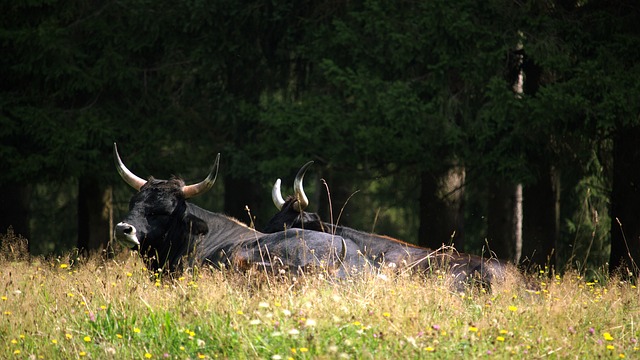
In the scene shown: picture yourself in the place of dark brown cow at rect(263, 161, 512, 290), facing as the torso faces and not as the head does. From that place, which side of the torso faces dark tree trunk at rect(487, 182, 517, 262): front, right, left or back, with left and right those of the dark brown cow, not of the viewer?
right

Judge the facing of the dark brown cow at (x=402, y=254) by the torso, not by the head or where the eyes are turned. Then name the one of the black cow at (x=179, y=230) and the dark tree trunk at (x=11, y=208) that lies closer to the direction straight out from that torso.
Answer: the black cow

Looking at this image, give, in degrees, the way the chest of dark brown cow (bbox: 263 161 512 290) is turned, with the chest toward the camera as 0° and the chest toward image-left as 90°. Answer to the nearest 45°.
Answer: approximately 90°

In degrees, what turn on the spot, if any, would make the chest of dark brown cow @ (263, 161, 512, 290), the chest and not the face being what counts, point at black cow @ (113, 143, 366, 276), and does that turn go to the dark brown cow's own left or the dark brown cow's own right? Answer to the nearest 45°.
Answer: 0° — it already faces it

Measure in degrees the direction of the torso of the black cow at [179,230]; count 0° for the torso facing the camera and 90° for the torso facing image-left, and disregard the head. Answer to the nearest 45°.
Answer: approximately 90°

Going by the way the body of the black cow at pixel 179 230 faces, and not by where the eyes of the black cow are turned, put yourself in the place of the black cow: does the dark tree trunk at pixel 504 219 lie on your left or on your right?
on your right

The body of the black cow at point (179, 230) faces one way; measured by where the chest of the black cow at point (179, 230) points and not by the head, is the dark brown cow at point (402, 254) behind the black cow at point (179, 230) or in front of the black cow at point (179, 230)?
behind

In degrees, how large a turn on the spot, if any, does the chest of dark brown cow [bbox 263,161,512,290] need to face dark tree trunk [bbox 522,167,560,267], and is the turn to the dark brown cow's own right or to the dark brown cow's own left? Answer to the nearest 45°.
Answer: approximately 90° to the dark brown cow's own right

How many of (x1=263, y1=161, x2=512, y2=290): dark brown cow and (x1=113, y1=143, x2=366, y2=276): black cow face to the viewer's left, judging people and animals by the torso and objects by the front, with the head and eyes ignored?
2

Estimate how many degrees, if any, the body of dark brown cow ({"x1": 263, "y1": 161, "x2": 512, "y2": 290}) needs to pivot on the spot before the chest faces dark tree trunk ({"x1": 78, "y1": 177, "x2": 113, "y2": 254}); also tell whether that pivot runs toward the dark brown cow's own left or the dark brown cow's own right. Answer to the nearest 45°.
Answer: approximately 45° to the dark brown cow's own right
